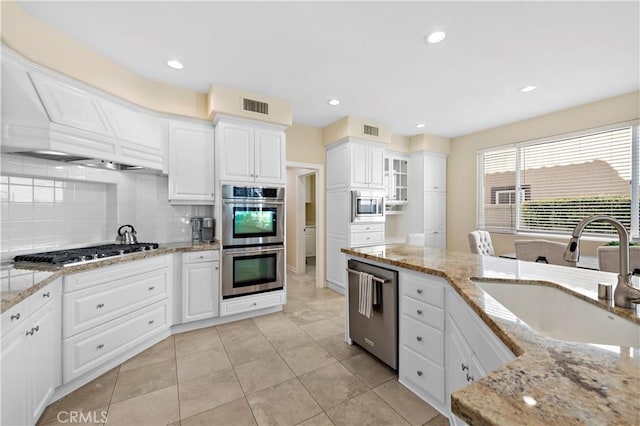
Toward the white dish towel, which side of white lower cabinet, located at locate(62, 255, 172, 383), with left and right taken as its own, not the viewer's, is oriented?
front

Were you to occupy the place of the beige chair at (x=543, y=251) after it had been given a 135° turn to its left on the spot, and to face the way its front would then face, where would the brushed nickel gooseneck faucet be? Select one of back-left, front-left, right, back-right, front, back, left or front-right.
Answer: left

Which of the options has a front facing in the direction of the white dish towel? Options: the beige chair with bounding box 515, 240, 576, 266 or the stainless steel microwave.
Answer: the stainless steel microwave

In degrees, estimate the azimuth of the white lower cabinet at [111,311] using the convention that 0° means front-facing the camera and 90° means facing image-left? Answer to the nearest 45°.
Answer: approximately 315°

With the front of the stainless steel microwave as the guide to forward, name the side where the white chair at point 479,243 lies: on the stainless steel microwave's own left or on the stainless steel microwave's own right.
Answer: on the stainless steel microwave's own left

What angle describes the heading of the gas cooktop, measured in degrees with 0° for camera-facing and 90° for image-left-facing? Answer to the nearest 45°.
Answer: approximately 315°

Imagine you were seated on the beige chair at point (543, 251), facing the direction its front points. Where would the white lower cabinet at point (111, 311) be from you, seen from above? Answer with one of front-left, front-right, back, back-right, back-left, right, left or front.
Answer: back

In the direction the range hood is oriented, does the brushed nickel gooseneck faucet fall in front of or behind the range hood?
in front

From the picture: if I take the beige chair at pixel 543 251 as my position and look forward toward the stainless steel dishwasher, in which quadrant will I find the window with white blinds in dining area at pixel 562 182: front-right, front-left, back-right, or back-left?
back-right

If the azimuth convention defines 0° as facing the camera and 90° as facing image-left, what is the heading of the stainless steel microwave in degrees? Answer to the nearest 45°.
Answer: approximately 0°

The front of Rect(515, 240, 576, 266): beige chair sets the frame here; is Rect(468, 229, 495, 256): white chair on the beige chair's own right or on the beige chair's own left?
on the beige chair's own left

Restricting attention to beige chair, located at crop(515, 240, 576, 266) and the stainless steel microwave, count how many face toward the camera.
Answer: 1

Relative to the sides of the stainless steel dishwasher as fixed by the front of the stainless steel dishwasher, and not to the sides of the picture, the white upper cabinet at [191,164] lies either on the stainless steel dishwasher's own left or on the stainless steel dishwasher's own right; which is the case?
on the stainless steel dishwasher's own right

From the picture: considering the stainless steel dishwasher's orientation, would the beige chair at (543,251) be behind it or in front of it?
behind
